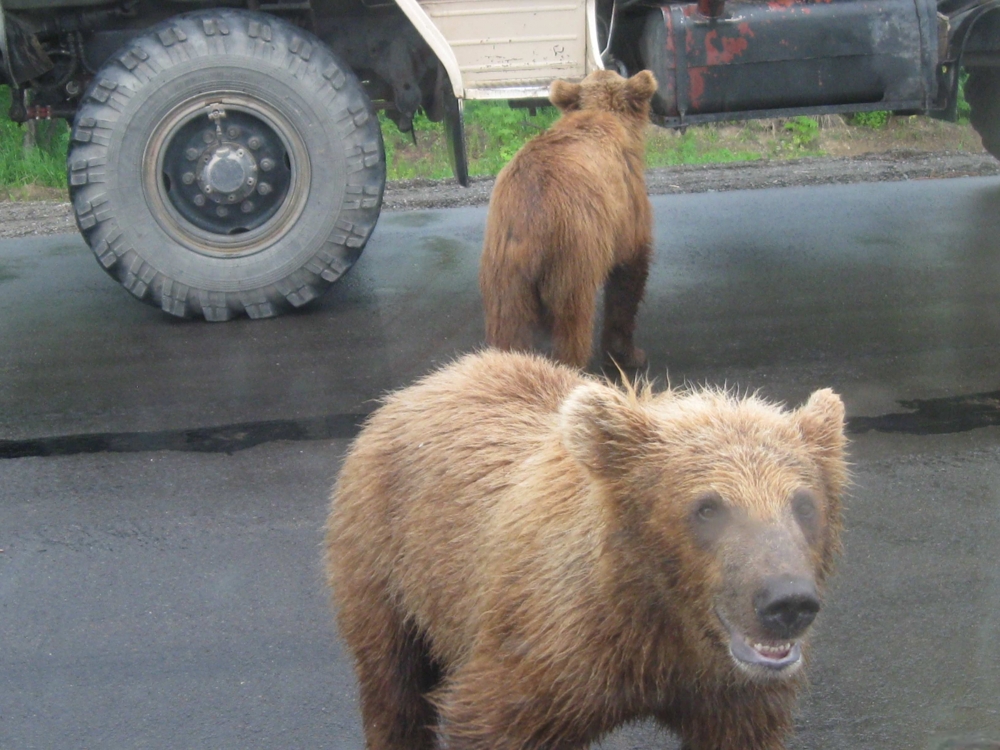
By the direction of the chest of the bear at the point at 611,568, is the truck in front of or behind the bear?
behind

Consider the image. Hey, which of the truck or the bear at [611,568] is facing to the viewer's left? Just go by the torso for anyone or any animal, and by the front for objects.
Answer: the truck

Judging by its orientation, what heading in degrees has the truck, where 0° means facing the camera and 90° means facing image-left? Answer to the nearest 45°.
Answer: approximately 90°

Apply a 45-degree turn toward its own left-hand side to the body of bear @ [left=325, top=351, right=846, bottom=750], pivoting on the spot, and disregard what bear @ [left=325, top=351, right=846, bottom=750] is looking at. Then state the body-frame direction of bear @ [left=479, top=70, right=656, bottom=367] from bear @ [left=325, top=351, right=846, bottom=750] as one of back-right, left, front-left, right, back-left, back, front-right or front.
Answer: left

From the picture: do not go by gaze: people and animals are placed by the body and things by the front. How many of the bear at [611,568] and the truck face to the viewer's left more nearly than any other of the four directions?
1

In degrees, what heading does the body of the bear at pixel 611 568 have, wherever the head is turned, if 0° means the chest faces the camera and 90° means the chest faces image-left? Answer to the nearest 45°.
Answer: approximately 315°

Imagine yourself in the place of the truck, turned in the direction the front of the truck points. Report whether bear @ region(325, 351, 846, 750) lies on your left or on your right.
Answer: on your left

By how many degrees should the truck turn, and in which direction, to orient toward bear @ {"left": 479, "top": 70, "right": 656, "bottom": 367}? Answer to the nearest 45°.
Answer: approximately 135° to its left
